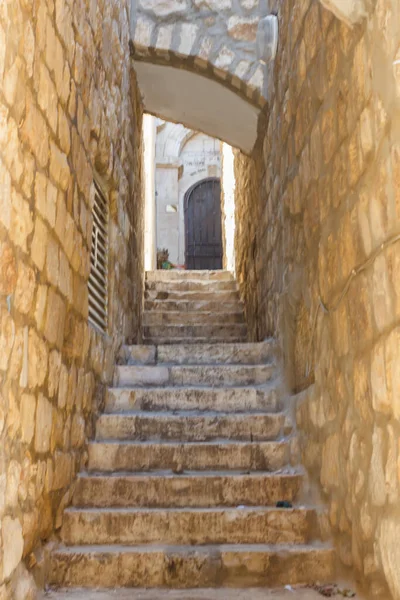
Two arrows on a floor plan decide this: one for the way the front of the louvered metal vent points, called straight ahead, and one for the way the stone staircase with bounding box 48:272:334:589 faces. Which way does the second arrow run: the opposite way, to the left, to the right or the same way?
to the right

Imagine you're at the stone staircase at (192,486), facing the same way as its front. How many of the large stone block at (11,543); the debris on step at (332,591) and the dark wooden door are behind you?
1

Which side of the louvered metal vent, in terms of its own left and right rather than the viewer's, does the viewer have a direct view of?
right

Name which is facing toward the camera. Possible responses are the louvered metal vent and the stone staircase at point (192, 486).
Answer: the stone staircase

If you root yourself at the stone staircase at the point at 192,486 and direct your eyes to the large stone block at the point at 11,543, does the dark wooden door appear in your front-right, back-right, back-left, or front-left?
back-right

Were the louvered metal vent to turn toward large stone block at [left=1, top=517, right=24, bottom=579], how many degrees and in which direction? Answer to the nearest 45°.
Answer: approximately 90° to its right

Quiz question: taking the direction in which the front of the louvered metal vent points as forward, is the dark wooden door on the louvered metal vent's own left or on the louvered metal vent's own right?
on the louvered metal vent's own left

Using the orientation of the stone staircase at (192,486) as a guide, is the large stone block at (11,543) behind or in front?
in front

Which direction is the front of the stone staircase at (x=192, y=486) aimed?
toward the camera

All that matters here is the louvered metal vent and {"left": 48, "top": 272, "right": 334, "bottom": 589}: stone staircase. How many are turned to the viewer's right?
1

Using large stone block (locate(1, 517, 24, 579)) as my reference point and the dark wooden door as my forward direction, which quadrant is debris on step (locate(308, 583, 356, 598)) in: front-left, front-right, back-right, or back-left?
front-right

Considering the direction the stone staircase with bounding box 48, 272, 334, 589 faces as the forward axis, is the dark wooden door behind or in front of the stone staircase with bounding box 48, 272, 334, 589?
behind
